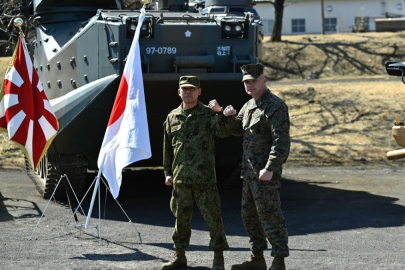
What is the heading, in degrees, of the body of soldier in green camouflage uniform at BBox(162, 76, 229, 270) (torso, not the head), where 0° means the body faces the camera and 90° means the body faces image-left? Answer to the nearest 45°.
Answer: approximately 0°

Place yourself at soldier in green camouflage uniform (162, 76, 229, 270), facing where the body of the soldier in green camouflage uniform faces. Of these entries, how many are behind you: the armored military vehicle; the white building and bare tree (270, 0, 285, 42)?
3

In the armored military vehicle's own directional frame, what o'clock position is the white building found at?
The white building is roughly at 8 o'clock from the armored military vehicle.

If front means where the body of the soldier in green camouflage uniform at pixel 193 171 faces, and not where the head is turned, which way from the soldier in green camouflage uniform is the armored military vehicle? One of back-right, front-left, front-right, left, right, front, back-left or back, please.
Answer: back

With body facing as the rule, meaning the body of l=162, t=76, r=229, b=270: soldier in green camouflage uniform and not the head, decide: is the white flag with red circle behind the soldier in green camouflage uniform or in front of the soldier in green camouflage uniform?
behind

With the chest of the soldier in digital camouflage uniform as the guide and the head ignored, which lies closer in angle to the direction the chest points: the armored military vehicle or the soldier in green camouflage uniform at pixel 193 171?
the soldier in green camouflage uniform

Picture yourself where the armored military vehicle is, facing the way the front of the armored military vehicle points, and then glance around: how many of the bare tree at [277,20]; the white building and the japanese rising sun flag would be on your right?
1

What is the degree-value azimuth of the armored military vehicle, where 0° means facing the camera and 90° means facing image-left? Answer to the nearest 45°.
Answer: approximately 315°

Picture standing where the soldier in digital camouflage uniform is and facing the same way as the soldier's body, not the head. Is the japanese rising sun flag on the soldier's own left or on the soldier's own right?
on the soldier's own right

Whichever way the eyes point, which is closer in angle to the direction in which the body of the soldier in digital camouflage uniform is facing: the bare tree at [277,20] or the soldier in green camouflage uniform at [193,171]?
the soldier in green camouflage uniform
